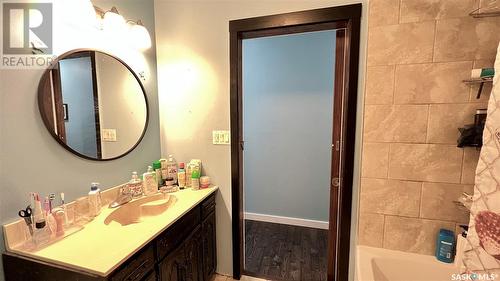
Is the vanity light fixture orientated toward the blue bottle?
yes

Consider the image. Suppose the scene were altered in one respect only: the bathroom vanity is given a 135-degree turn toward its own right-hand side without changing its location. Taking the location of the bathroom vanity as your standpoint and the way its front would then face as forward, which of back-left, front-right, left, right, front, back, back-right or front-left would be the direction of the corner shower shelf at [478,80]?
back-left

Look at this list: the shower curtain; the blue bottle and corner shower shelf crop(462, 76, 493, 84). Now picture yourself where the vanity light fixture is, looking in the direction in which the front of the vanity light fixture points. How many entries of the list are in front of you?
3

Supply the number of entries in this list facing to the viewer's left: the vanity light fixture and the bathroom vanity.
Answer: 0

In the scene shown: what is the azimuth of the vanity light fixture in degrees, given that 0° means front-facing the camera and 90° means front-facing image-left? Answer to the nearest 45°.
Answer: approximately 315°

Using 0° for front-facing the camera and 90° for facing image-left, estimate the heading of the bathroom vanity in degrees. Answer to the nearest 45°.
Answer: approximately 315°
